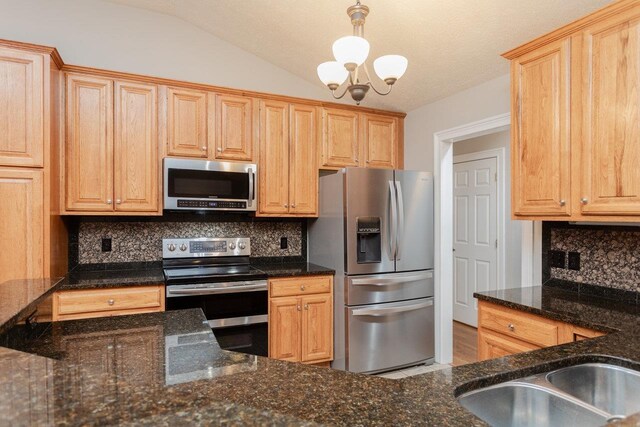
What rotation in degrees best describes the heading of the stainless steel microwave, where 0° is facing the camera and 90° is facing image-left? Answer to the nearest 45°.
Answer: approximately 0°

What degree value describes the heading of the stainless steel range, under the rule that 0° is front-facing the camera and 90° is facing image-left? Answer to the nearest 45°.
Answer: approximately 0°

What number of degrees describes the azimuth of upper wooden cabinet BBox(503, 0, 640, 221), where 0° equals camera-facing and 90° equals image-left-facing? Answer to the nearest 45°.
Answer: approximately 45°

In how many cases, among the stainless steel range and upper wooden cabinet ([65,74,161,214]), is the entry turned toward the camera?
2

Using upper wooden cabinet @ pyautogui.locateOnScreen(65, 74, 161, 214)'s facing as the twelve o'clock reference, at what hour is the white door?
The white door is roughly at 9 o'clock from the upper wooden cabinet.

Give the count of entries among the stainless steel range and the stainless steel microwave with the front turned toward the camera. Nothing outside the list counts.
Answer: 2

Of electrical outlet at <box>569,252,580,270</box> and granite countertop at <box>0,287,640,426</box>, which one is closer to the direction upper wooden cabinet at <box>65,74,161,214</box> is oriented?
the granite countertop

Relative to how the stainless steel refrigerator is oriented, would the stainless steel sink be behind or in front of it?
in front

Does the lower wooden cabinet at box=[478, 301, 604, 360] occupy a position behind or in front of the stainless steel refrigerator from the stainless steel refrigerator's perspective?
in front

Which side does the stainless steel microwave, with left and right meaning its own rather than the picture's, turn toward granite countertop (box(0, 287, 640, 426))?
front

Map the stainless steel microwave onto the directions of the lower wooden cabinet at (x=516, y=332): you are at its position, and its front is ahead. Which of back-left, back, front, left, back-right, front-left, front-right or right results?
front-right

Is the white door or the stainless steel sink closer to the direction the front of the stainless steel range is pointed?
the stainless steel sink
